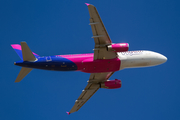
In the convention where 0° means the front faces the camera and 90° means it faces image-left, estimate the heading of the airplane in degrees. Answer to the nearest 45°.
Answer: approximately 270°
